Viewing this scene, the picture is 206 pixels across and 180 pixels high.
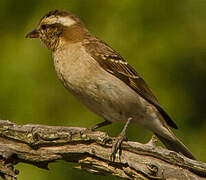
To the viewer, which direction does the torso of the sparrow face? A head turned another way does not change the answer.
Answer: to the viewer's left
